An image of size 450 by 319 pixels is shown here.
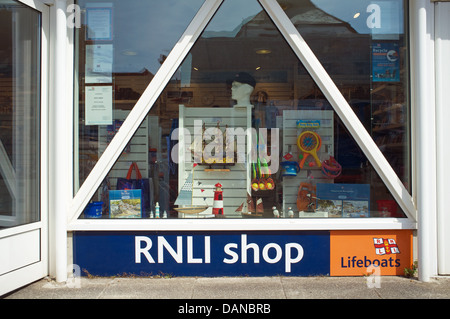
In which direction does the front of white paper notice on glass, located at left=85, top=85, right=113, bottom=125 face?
toward the camera

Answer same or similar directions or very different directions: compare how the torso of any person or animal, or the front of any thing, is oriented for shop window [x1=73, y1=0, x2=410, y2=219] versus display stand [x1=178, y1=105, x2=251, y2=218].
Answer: same or similar directions

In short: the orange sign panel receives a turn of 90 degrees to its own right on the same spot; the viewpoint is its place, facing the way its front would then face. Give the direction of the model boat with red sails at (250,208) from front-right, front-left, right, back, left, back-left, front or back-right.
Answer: front

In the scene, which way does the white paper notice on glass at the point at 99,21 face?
toward the camera

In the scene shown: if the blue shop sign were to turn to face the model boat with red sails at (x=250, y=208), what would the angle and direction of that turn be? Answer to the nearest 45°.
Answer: approximately 135° to its left

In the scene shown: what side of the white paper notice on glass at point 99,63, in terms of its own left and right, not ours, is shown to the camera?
front

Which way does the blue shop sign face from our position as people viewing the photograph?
facing the viewer

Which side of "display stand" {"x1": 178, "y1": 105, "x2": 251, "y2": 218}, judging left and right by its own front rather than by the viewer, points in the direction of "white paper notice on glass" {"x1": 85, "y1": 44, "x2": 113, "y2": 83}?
right
